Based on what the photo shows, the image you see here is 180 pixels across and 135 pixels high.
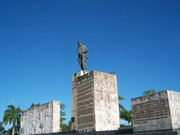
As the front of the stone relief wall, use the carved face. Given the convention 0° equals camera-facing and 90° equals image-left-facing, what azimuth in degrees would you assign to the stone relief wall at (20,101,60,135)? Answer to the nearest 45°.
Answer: approximately 45°

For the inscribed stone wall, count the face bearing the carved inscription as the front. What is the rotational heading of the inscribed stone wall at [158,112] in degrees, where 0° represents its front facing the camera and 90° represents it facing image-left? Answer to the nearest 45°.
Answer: approximately 45°

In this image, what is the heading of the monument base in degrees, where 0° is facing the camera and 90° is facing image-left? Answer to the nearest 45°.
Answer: approximately 45°

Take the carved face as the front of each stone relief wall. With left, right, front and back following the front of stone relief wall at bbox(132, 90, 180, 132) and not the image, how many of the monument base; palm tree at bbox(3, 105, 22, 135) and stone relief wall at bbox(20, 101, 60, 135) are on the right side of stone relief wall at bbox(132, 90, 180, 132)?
3

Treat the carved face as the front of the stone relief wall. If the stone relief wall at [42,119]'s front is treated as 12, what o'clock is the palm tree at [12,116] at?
The palm tree is roughly at 4 o'clock from the stone relief wall.

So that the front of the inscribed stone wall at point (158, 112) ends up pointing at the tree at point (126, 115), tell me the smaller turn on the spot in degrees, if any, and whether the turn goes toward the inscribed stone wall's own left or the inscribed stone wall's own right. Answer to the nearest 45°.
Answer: approximately 135° to the inscribed stone wall's own right

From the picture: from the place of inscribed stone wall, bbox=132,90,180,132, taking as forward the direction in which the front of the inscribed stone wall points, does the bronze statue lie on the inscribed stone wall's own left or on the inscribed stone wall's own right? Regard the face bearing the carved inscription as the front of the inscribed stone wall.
on the inscribed stone wall's own right

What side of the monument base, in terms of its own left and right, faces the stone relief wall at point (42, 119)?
right

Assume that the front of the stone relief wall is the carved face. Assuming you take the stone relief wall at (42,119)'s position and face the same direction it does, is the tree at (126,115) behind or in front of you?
behind

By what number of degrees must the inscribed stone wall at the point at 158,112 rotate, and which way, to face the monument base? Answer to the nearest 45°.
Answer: approximately 90° to its right
